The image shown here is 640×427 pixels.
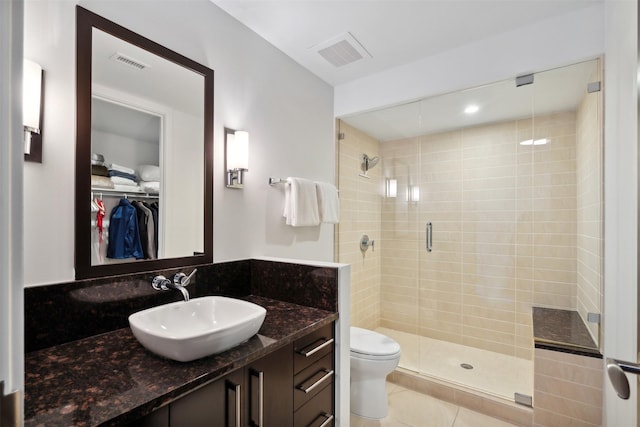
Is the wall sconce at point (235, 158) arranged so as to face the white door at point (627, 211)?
yes

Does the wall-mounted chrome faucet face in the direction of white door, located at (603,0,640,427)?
yes

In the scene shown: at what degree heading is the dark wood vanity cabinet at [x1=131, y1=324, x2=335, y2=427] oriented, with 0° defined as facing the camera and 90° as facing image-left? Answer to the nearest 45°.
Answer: approximately 315°

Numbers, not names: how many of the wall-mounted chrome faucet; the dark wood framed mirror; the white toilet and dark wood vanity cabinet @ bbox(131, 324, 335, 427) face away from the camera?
0

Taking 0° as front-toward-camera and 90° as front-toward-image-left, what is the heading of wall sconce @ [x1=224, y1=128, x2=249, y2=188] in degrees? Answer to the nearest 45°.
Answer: approximately 315°

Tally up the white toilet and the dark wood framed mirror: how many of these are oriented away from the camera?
0

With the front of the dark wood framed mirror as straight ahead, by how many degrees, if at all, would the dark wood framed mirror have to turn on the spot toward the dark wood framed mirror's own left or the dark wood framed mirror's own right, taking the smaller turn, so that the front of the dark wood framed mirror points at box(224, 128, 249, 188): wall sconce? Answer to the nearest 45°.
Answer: approximately 45° to the dark wood framed mirror's own left

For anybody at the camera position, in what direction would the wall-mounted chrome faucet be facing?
facing the viewer and to the right of the viewer

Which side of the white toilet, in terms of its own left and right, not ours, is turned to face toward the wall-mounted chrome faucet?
right

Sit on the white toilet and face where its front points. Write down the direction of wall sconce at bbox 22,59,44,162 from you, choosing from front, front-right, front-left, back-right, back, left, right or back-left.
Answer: right
